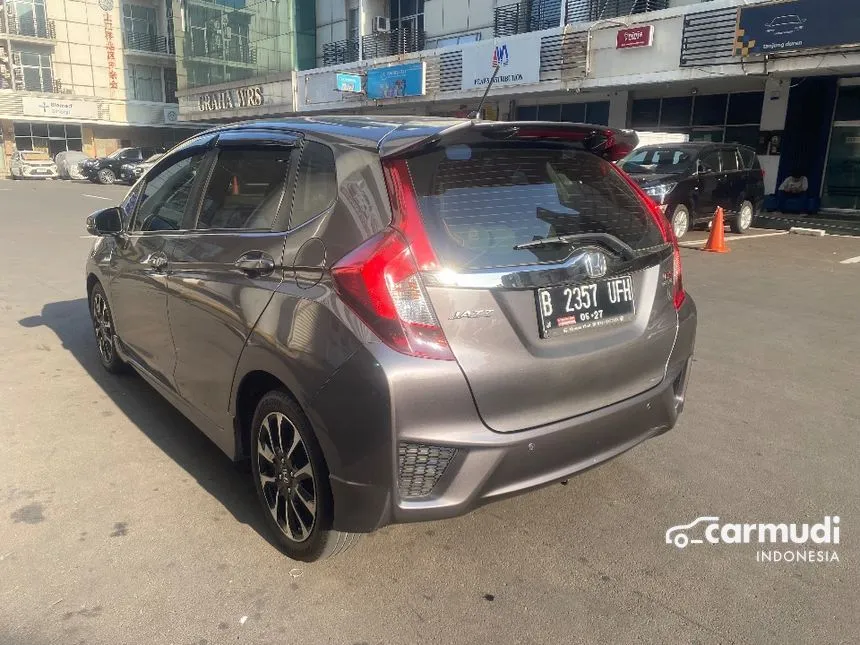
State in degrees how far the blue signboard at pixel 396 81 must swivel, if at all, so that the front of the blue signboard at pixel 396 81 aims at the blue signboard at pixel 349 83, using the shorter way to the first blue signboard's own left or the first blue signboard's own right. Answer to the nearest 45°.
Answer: approximately 90° to the first blue signboard's own right

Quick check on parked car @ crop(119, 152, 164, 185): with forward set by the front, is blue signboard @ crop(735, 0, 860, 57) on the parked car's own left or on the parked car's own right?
on the parked car's own left

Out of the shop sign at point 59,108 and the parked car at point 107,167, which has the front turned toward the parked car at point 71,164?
the shop sign

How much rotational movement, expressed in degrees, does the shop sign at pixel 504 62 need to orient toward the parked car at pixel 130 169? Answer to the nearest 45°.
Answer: approximately 90° to its right

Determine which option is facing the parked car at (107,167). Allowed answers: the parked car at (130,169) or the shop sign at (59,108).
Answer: the shop sign

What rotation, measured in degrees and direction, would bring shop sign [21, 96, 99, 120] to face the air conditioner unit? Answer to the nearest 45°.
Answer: approximately 45° to its left

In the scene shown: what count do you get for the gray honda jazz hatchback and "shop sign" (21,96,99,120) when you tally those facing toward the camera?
1

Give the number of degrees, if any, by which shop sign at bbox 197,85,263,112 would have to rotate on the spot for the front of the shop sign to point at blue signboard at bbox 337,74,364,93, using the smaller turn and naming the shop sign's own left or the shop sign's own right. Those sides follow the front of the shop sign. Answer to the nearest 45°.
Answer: approximately 45° to the shop sign's own left

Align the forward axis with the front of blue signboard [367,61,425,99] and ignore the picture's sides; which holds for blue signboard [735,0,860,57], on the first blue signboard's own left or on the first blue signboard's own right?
on the first blue signboard's own left

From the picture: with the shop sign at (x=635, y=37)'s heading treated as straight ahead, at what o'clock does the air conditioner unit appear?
The air conditioner unit is roughly at 3 o'clock from the shop sign.

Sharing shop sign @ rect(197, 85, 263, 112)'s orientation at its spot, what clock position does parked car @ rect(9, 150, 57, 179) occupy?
The parked car is roughly at 2 o'clock from the shop sign.

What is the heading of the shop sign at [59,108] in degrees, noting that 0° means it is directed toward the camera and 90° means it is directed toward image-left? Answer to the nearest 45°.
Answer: approximately 0°
